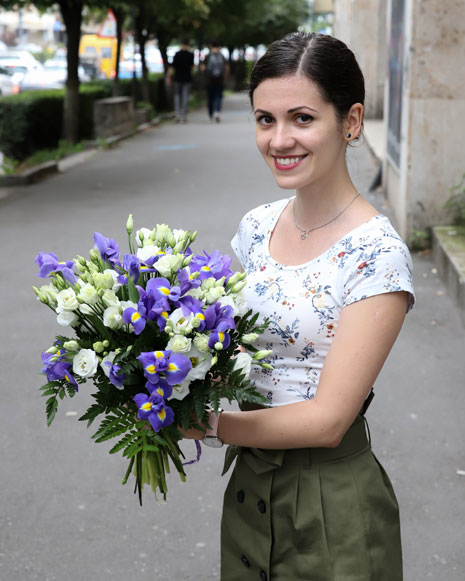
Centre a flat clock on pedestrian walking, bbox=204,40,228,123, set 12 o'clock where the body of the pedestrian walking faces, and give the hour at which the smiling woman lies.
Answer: The smiling woman is roughly at 6 o'clock from the pedestrian walking.

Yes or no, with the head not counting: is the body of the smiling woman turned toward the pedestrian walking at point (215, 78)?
no

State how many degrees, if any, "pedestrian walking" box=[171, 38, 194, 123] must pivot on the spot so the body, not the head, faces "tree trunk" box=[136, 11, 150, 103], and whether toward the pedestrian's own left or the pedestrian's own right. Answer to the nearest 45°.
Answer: approximately 45° to the pedestrian's own left

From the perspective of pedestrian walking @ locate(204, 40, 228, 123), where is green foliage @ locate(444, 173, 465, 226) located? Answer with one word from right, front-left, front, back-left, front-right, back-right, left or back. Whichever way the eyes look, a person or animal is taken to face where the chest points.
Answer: back

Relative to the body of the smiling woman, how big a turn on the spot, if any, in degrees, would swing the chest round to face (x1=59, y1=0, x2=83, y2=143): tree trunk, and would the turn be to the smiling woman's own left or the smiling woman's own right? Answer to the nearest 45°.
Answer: approximately 135° to the smiling woman's own right

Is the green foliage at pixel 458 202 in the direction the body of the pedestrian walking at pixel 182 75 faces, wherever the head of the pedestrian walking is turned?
no

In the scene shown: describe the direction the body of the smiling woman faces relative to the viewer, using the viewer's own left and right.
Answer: facing the viewer and to the left of the viewer

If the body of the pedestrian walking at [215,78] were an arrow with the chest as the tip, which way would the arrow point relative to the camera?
away from the camera

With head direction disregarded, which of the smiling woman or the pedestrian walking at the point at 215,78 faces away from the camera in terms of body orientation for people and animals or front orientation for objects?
the pedestrian walking

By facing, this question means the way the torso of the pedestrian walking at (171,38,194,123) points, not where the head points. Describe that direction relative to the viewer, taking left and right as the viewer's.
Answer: facing away from the viewer

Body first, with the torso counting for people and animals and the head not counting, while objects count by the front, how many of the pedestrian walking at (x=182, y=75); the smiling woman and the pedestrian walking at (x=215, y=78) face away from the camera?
2

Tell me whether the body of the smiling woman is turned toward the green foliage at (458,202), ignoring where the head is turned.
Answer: no

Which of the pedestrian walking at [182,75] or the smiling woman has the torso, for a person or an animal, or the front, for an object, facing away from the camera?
the pedestrian walking
